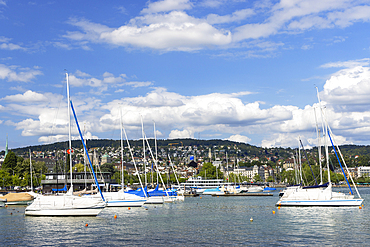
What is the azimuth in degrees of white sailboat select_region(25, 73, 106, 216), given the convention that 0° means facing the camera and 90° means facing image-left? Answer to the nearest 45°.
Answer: approximately 270°
